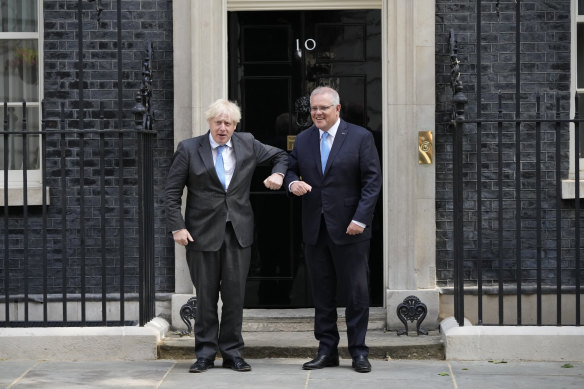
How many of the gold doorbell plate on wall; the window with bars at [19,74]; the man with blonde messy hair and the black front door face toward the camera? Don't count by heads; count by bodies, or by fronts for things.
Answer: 4

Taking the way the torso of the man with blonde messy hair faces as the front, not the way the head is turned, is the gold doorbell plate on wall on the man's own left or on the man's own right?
on the man's own left

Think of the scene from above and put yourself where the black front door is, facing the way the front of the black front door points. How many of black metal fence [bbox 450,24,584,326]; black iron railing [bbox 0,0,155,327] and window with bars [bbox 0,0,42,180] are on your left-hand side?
1

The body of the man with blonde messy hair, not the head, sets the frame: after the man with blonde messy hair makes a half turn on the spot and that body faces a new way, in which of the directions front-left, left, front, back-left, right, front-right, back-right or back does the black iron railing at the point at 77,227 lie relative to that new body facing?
front-left

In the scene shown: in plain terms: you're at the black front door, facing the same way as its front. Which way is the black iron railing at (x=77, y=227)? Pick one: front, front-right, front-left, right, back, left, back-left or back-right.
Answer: right

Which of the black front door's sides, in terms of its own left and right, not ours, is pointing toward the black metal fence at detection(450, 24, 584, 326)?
left

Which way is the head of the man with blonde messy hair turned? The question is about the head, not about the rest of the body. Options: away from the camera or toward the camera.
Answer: toward the camera

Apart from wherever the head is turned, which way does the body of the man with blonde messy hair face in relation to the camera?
toward the camera

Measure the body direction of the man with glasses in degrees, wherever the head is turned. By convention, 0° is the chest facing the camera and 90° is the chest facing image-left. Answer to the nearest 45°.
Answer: approximately 45°

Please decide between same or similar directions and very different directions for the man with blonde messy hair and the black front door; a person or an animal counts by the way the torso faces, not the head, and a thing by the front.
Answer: same or similar directions

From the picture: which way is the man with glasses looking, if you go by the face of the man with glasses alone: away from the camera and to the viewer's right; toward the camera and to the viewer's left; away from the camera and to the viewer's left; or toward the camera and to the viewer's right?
toward the camera and to the viewer's left

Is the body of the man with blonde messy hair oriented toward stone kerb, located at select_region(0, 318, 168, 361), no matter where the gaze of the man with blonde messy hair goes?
no

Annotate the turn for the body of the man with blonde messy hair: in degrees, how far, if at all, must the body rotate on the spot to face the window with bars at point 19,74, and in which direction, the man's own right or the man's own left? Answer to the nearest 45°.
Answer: approximately 135° to the man's own right

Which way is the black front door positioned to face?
toward the camera

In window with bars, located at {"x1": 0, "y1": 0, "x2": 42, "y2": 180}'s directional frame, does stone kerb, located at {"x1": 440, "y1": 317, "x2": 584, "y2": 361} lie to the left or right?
on its left

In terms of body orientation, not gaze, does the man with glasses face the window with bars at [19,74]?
no
